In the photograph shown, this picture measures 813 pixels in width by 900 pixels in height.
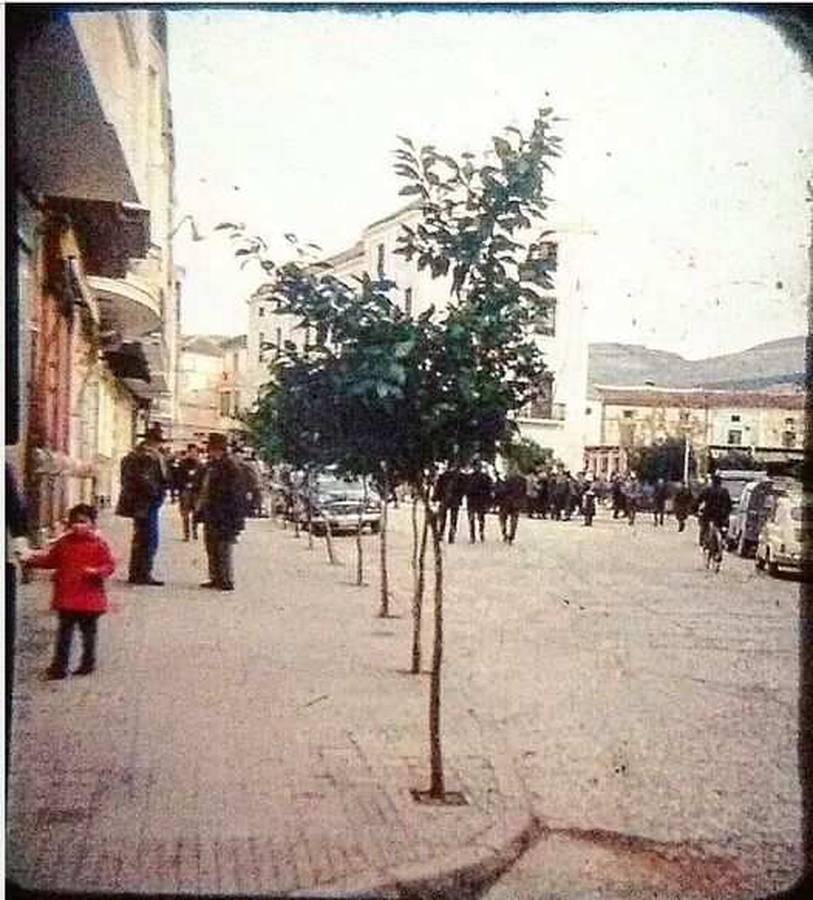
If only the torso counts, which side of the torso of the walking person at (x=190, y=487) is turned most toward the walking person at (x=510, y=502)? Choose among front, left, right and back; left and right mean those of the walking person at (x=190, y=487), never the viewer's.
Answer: left

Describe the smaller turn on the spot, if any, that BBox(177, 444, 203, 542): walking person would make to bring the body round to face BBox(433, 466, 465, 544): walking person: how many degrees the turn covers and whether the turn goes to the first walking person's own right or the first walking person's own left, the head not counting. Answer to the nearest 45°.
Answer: approximately 90° to the first walking person's own left

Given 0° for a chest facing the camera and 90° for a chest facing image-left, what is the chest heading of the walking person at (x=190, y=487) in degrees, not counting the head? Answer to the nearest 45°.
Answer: approximately 0°

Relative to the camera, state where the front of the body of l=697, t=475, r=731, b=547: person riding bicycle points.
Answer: away from the camera

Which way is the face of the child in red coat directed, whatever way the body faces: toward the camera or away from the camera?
toward the camera

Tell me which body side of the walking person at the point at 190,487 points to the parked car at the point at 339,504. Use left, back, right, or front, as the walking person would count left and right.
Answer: left

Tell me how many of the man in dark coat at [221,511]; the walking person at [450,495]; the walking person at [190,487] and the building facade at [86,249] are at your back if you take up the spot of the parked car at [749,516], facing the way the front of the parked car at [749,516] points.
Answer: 0

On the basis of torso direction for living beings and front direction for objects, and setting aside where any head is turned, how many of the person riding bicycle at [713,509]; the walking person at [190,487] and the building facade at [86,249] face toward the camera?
1

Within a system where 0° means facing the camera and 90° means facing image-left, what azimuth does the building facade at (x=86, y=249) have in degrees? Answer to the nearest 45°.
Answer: approximately 270°
